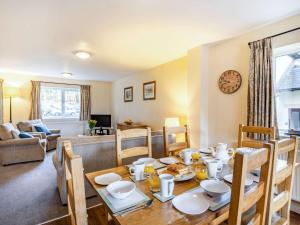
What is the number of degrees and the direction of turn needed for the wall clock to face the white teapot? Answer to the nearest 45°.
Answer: approximately 45° to its left

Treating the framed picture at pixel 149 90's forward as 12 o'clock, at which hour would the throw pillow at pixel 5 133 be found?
The throw pillow is roughly at 1 o'clock from the framed picture.

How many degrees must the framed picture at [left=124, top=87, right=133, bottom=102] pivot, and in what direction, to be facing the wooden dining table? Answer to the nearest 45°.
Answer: approximately 45° to its left

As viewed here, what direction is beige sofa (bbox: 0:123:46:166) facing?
to the viewer's right

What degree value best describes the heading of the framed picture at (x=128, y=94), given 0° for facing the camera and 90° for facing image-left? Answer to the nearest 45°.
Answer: approximately 45°

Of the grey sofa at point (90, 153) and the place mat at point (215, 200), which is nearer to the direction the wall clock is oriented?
the grey sofa

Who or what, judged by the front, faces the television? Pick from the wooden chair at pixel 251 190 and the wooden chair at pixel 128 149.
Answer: the wooden chair at pixel 251 190

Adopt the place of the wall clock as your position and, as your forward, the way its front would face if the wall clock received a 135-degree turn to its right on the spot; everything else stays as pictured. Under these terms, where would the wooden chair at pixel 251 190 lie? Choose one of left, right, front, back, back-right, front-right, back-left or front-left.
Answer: back

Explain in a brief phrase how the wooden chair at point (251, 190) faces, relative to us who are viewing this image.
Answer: facing away from the viewer and to the left of the viewer

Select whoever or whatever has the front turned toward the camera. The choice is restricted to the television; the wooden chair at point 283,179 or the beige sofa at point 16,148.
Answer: the television

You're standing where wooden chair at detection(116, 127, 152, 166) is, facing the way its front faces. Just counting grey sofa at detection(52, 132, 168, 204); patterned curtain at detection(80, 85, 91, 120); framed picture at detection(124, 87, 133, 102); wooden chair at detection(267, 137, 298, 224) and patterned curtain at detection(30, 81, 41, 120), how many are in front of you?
1

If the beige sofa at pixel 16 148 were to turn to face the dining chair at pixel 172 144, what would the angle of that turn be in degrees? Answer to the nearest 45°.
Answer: approximately 45° to its right

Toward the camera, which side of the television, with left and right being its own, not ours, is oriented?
front

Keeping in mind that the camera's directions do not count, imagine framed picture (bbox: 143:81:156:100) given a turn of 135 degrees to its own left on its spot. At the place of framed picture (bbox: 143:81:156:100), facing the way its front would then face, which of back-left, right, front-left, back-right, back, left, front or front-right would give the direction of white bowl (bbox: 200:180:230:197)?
right

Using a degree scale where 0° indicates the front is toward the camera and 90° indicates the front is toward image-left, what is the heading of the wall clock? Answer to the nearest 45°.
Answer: approximately 45°
